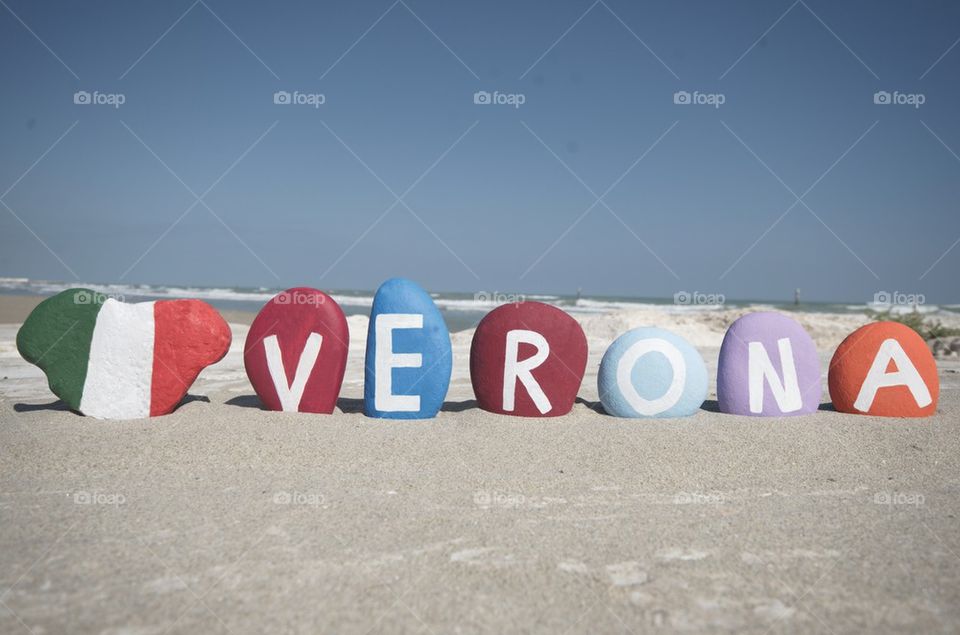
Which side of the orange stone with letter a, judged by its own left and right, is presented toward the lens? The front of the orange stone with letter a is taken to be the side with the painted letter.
front

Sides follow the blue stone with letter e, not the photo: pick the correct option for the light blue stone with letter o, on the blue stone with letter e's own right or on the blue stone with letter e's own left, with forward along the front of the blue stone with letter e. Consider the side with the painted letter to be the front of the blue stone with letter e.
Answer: on the blue stone with letter e's own left

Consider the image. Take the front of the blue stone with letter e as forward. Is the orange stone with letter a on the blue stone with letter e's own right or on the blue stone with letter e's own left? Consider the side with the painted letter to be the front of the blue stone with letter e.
on the blue stone with letter e's own left

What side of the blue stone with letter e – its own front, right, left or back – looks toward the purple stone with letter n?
left

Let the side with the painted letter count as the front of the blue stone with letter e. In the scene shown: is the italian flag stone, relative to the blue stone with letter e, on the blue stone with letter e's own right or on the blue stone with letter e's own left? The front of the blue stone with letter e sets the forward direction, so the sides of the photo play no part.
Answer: on the blue stone with letter e's own right

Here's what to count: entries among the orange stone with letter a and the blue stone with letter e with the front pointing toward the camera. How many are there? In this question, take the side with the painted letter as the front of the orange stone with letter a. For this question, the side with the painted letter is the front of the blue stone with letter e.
2

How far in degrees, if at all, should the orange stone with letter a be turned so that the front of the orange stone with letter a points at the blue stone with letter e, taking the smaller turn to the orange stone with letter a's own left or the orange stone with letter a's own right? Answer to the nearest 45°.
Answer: approximately 45° to the orange stone with letter a's own right

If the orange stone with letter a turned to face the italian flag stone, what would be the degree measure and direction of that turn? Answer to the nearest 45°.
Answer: approximately 45° to its right

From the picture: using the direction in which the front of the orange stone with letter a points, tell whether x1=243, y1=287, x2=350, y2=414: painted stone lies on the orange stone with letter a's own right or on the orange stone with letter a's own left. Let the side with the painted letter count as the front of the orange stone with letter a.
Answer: on the orange stone with letter a's own right

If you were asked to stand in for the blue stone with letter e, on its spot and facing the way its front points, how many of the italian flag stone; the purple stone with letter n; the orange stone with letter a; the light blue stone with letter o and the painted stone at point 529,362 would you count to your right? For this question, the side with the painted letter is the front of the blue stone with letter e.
1

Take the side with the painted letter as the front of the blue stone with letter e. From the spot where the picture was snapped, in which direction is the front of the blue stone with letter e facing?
facing the viewer
